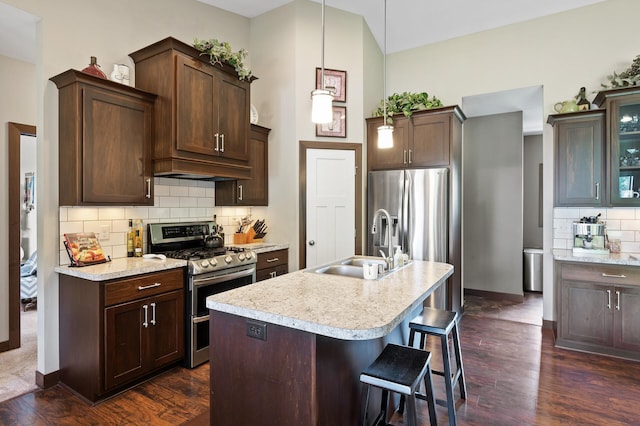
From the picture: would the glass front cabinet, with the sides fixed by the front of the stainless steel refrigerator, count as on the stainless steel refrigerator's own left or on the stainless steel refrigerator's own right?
on the stainless steel refrigerator's own left

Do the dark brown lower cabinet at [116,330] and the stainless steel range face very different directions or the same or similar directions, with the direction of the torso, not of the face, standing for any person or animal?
same or similar directions

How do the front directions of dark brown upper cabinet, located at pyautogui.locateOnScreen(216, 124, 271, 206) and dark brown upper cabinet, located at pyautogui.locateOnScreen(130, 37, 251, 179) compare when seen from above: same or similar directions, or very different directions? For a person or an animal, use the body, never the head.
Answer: same or similar directions

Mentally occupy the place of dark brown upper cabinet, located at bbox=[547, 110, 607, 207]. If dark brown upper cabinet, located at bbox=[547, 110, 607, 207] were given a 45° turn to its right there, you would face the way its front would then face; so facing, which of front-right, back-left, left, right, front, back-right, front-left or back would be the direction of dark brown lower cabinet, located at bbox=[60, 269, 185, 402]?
front

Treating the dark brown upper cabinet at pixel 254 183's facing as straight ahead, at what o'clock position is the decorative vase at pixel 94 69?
The decorative vase is roughly at 3 o'clock from the dark brown upper cabinet.

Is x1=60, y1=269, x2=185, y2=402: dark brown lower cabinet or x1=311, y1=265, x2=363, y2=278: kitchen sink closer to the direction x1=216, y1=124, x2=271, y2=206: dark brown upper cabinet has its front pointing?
the kitchen sink

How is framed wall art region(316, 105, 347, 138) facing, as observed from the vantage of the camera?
facing the viewer

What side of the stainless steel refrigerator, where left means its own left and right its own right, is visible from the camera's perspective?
front

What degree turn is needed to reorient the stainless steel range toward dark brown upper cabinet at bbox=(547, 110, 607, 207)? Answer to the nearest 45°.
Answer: approximately 45° to its left

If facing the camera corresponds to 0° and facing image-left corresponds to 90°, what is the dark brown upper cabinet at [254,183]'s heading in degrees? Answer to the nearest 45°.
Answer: approximately 315°

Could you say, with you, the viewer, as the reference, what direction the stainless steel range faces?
facing the viewer and to the right of the viewer

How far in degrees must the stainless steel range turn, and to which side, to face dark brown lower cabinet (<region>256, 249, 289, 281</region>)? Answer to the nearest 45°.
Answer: approximately 90° to its left

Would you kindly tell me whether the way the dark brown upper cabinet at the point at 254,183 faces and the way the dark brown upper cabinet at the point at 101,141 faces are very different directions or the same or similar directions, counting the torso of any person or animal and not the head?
same or similar directions

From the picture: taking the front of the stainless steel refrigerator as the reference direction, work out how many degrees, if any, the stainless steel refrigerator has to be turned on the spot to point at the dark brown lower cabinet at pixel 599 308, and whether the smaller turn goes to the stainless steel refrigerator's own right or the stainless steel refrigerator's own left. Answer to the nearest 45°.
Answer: approximately 90° to the stainless steel refrigerator's own left
